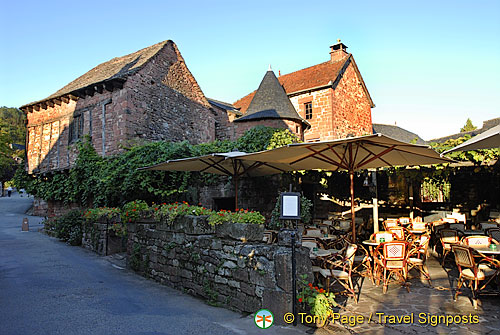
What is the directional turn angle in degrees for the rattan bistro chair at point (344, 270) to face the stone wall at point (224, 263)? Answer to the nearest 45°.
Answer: approximately 45° to its left

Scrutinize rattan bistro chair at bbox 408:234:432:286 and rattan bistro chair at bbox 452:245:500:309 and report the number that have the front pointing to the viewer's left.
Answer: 1

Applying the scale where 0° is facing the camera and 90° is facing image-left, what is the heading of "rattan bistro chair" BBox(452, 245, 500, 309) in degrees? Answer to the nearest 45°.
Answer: approximately 225°

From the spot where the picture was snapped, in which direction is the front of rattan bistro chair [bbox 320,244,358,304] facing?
facing away from the viewer and to the left of the viewer

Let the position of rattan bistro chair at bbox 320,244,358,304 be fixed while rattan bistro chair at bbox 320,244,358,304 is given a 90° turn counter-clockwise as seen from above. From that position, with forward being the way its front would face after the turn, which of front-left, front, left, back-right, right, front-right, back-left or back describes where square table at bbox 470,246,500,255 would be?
back-left

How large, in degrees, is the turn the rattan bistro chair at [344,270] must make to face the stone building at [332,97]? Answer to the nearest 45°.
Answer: approximately 45° to its right

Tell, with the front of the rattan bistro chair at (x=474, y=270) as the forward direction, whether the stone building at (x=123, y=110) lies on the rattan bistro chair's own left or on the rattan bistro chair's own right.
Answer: on the rattan bistro chair's own left

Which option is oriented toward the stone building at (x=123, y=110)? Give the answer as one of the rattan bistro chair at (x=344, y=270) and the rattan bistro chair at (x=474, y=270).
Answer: the rattan bistro chair at (x=344, y=270)

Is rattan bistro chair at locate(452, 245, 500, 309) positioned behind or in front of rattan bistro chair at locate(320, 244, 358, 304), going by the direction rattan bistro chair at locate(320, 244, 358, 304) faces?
behind

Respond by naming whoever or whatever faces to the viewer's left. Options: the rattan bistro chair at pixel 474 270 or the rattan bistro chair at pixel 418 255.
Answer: the rattan bistro chair at pixel 418 255
